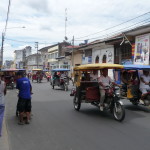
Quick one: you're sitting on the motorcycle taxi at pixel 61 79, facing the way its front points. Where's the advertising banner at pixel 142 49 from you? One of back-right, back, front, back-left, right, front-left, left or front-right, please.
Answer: front-left

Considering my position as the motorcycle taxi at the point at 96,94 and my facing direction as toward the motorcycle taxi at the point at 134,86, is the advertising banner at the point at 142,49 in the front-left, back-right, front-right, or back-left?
front-left

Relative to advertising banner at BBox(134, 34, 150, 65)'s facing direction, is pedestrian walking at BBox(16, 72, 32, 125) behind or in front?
in front

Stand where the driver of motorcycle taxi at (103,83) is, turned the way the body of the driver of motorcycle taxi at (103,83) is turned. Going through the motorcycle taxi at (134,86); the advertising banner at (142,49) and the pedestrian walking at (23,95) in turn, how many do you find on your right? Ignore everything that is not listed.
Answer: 1

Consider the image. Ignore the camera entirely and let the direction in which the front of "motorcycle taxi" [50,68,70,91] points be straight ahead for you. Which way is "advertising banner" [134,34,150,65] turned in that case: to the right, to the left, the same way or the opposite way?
to the right

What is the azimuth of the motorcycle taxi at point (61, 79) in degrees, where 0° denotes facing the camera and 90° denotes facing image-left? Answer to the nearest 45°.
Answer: approximately 315°

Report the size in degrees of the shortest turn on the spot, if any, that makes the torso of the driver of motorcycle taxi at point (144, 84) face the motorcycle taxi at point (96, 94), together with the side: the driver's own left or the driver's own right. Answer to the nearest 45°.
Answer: approximately 90° to the driver's own right

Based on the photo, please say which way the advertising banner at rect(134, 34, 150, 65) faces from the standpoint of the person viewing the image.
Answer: facing the viewer and to the left of the viewer

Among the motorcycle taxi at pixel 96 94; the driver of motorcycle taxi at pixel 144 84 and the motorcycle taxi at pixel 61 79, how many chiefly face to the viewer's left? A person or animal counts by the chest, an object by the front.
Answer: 0

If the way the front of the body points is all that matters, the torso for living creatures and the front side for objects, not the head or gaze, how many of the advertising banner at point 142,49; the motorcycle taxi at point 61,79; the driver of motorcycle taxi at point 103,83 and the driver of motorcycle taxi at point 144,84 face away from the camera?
0

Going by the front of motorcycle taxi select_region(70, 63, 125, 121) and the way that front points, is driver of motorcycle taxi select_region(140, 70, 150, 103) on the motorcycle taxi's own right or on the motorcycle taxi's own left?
on the motorcycle taxi's own left

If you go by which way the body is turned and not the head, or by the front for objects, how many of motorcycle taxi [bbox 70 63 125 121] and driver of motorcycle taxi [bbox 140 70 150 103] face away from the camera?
0
